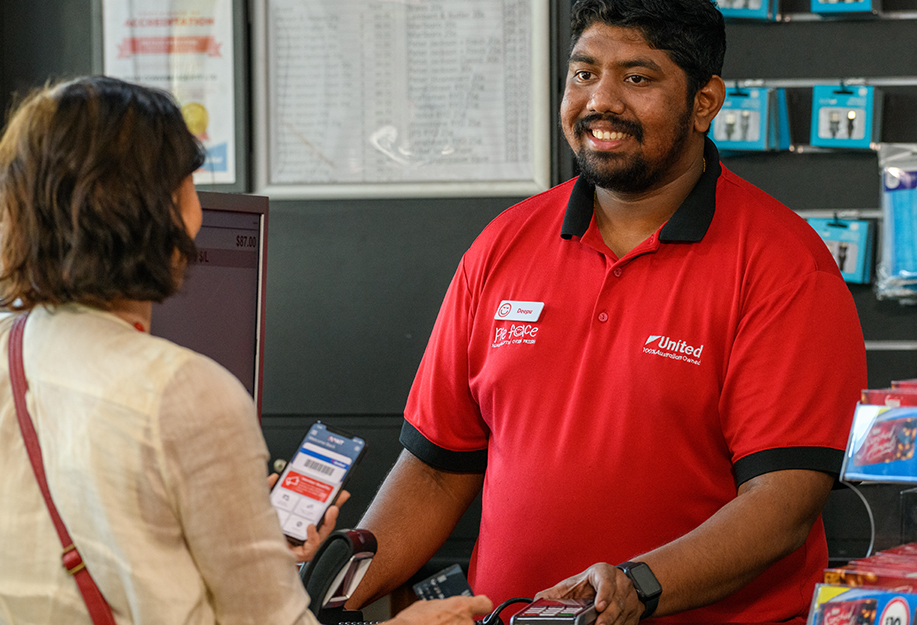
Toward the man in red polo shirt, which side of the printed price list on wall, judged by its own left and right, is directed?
front

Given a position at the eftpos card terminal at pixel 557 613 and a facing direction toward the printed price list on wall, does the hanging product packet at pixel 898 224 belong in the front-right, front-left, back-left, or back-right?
front-right

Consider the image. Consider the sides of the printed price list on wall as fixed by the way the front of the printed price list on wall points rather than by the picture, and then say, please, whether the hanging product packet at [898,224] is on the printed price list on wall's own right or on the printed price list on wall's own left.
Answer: on the printed price list on wall's own left

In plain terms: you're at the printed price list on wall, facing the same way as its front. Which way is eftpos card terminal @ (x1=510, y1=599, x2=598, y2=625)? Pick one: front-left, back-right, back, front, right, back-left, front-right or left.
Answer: front

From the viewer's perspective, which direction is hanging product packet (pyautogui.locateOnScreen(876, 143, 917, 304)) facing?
toward the camera

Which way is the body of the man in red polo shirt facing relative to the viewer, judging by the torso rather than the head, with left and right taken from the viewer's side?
facing the viewer and to the left of the viewer

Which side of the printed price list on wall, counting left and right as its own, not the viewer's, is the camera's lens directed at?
front

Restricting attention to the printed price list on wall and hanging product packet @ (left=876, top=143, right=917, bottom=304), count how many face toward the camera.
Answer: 2

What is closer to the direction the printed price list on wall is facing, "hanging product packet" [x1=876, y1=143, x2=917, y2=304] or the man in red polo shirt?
the man in red polo shirt

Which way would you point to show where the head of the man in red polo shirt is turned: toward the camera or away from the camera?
toward the camera

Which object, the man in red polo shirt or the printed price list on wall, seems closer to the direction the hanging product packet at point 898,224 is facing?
the man in red polo shirt

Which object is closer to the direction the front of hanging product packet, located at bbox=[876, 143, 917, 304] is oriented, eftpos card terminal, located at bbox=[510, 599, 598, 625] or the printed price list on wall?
the eftpos card terminal
